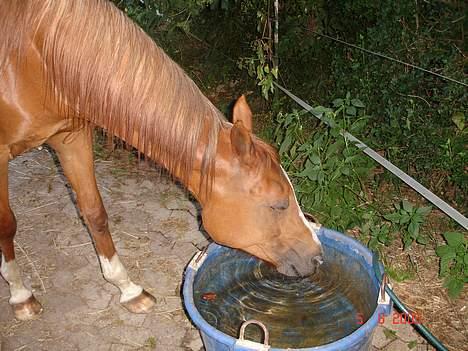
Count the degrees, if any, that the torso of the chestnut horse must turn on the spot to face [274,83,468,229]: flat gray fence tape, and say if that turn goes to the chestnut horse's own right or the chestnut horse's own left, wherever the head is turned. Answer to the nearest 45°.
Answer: approximately 45° to the chestnut horse's own left

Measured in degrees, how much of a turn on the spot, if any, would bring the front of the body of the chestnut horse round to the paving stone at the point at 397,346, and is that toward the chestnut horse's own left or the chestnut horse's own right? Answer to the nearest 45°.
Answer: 0° — it already faces it

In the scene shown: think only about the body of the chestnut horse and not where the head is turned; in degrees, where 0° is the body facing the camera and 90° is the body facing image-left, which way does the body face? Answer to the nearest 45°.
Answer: approximately 270°

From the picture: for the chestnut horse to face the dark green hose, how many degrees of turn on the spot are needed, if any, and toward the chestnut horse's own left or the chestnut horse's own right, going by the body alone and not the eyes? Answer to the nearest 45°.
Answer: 0° — it already faces it

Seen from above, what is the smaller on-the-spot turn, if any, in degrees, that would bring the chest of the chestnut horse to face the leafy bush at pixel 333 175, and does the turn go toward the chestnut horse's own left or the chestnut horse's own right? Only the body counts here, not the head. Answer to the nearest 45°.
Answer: approximately 45° to the chestnut horse's own left

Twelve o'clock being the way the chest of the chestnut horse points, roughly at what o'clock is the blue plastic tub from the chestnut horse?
The blue plastic tub is roughly at 1 o'clock from the chestnut horse.
